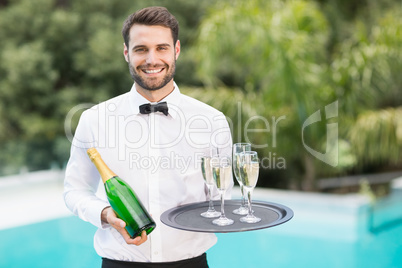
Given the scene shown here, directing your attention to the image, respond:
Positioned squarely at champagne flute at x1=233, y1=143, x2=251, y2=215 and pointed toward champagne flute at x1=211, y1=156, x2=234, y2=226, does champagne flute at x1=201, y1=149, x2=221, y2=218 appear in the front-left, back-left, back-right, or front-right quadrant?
front-right

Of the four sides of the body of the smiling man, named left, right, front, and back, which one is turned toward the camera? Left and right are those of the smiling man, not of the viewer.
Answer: front

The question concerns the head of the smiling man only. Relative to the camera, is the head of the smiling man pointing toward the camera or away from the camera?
toward the camera

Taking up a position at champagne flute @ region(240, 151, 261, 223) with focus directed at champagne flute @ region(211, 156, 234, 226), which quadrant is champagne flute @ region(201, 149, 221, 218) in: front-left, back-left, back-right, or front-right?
front-right
